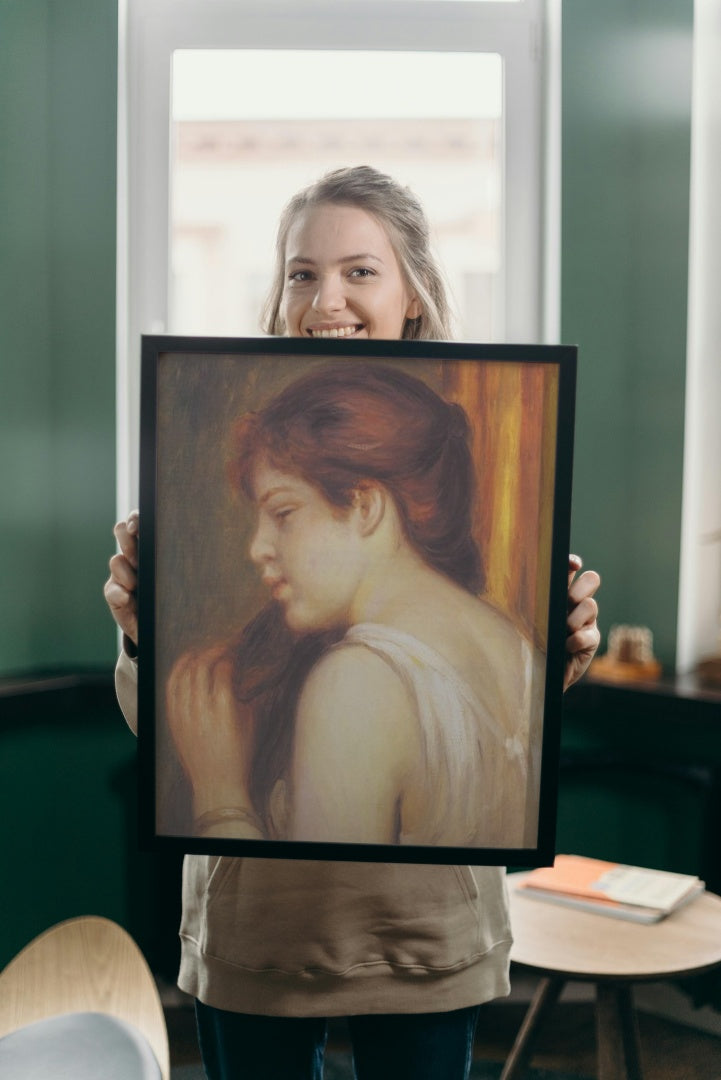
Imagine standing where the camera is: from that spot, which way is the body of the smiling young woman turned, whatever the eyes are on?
toward the camera

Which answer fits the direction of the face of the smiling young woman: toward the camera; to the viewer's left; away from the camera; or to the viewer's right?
toward the camera

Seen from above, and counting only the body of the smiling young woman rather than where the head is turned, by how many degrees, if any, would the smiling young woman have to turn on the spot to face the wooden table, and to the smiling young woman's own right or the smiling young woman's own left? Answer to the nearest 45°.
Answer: approximately 135° to the smiling young woman's own left
